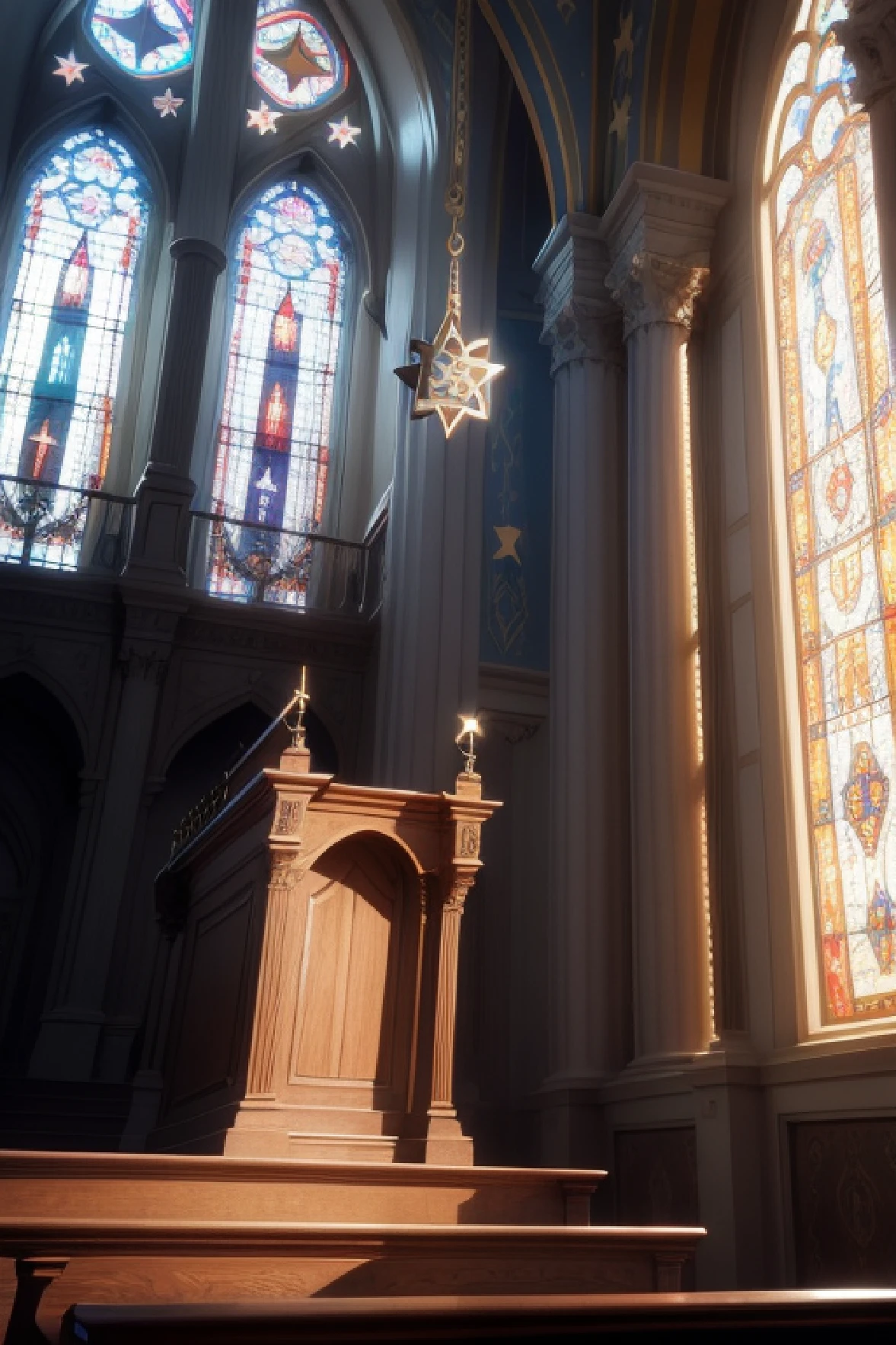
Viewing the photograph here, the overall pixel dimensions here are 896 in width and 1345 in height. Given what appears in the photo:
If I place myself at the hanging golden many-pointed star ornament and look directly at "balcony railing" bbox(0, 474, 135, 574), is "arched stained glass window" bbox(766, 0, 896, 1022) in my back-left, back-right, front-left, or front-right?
back-right

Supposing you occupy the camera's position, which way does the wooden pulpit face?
facing the viewer and to the right of the viewer

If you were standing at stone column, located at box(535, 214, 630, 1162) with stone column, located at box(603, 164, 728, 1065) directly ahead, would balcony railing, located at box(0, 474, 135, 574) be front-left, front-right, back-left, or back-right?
back-right

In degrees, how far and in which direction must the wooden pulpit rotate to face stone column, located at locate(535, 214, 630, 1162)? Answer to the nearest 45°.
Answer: approximately 90° to its left

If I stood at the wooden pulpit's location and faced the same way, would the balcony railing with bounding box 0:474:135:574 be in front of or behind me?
behind

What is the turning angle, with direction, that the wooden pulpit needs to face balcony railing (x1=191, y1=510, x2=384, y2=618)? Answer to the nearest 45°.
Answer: approximately 135° to its left
